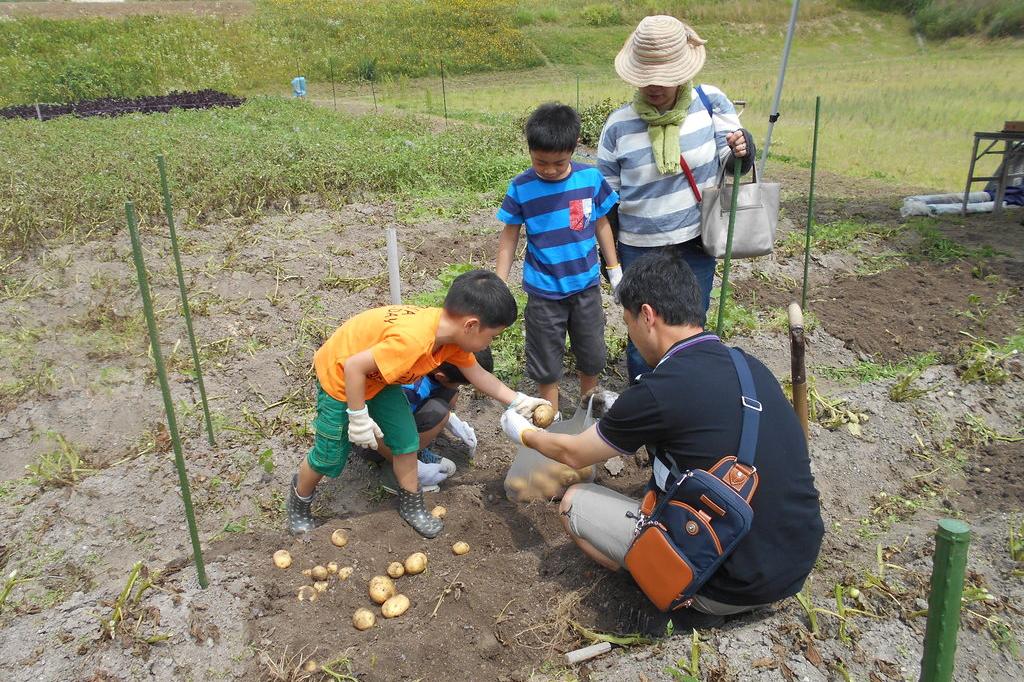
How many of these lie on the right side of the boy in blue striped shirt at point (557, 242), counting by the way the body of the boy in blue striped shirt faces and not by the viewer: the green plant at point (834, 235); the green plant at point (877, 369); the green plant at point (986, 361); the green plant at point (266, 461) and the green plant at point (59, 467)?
2

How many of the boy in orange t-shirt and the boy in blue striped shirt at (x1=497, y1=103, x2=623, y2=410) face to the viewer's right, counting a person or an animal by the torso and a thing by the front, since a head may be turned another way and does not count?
1

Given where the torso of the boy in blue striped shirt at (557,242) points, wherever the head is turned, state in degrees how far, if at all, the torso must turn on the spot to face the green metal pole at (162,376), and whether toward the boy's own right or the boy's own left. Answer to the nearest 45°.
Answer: approximately 45° to the boy's own right

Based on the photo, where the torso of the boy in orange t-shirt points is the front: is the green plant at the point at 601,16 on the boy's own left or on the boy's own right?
on the boy's own left

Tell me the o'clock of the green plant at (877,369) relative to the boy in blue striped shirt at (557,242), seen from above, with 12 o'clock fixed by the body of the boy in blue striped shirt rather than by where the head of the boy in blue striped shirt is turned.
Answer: The green plant is roughly at 8 o'clock from the boy in blue striped shirt.

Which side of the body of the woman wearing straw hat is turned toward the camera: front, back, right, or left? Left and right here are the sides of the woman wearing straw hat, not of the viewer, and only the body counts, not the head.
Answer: front

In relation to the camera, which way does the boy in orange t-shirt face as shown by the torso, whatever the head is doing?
to the viewer's right

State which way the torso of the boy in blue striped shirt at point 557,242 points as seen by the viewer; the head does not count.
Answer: toward the camera

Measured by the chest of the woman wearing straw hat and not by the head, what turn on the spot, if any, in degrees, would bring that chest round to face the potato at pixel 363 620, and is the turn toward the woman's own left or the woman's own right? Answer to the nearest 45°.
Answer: approximately 45° to the woman's own right

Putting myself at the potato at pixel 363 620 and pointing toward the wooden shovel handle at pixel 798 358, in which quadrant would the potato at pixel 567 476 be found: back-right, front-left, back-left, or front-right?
front-left

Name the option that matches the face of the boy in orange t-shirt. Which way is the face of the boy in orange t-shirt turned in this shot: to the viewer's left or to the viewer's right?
to the viewer's right

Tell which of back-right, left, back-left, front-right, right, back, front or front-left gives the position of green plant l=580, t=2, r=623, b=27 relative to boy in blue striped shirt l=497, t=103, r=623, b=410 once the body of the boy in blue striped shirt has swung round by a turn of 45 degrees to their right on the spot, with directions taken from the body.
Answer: back-right

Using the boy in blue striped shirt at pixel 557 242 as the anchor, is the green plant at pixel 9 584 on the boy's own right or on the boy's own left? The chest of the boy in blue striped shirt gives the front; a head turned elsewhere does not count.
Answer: on the boy's own right
